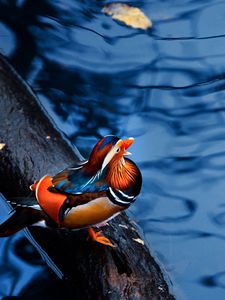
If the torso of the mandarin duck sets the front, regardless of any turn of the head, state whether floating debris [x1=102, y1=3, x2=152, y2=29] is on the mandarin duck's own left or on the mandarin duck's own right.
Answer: on the mandarin duck's own left

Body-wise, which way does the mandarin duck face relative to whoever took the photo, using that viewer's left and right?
facing to the right of the viewer
